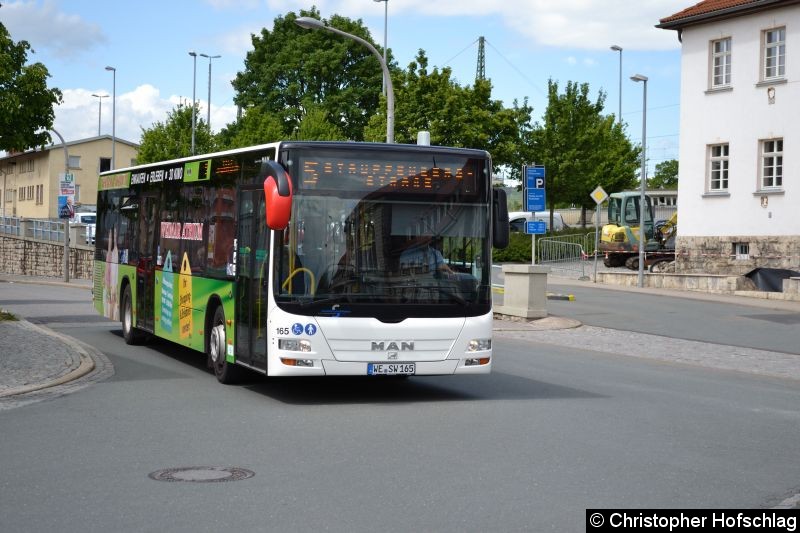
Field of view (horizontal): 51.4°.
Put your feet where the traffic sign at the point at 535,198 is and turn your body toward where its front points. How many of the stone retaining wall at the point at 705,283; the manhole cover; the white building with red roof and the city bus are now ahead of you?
2

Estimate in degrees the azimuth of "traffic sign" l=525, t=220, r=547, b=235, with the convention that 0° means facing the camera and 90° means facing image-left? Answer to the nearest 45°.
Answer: approximately 0°

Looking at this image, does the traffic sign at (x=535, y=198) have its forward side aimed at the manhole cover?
yes

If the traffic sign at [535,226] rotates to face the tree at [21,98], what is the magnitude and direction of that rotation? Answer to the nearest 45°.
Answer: approximately 90° to its right

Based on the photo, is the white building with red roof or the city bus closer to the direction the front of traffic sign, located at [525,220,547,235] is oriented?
the city bus

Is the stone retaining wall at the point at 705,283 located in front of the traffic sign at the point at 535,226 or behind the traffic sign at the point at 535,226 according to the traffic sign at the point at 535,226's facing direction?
behind

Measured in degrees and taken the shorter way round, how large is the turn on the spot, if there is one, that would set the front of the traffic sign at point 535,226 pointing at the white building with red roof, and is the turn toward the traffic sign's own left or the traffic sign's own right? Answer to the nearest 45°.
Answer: approximately 135° to the traffic sign's own left

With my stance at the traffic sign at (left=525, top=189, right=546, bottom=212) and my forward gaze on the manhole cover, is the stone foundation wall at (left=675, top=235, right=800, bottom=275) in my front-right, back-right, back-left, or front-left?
back-left

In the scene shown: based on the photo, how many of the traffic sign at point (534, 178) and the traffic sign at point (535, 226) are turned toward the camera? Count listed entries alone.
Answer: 2

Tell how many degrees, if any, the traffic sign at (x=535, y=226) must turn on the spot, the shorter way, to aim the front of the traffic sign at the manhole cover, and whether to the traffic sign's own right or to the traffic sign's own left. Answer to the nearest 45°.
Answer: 0° — it already faces it

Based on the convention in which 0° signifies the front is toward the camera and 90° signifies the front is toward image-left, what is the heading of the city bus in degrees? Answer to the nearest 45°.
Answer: approximately 315°
